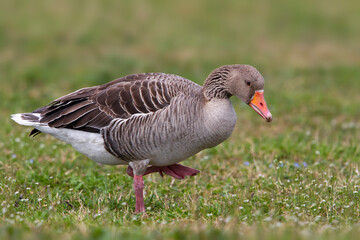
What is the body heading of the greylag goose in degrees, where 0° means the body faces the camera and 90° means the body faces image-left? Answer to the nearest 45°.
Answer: approximately 270°
